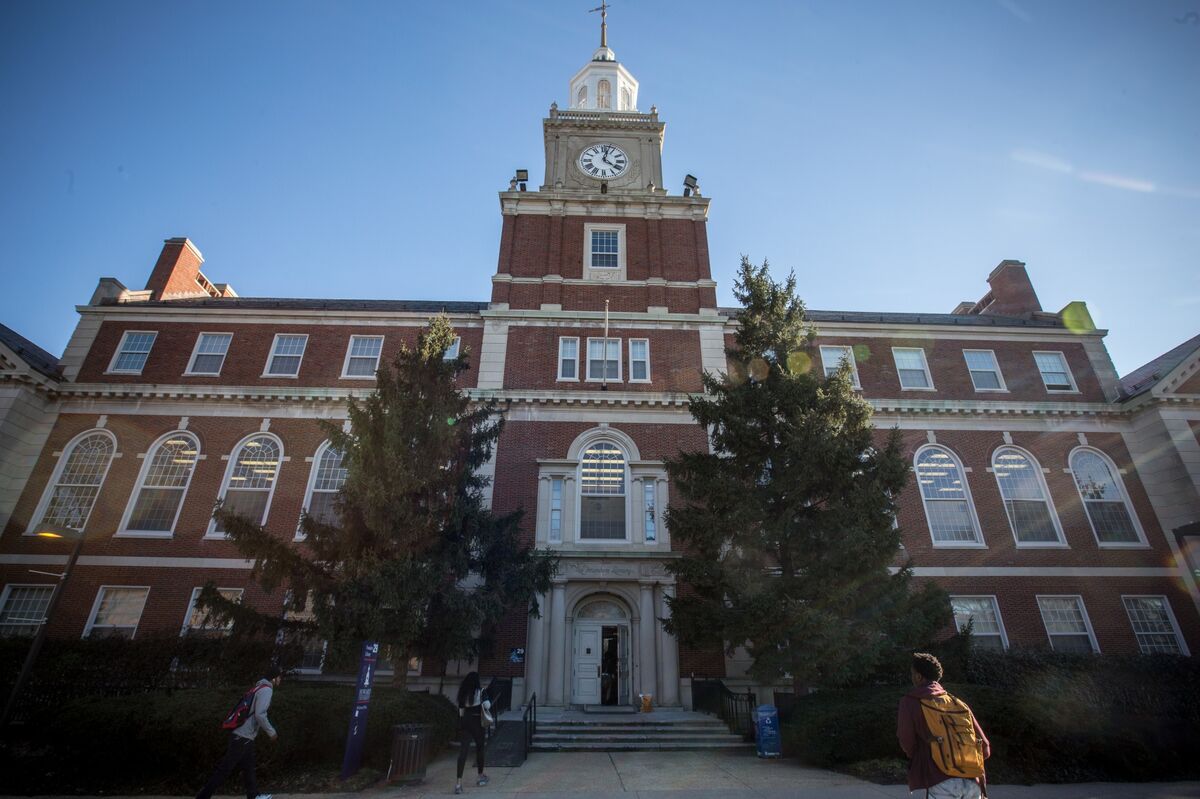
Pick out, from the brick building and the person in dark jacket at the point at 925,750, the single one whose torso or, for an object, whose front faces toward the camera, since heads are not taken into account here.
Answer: the brick building

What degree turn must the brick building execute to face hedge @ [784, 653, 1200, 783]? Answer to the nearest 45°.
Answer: approximately 45° to its left

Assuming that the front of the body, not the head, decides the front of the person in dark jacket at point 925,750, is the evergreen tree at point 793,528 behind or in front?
in front

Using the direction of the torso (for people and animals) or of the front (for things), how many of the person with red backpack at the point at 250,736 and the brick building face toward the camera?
1

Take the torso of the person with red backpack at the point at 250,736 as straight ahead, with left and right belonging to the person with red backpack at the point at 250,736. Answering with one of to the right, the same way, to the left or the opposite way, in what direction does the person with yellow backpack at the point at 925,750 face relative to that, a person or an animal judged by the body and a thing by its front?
to the left

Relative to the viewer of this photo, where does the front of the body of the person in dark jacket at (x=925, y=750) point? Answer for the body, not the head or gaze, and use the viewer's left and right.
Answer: facing away from the viewer and to the left of the viewer

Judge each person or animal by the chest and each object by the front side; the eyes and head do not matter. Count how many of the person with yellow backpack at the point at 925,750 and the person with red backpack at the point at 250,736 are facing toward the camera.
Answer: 0

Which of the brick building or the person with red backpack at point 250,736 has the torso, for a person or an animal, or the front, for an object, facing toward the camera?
the brick building

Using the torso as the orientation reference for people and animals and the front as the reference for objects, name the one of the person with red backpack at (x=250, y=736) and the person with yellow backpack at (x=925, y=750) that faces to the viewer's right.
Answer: the person with red backpack at (x=250, y=736)

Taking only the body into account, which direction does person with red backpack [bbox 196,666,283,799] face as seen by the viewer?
to the viewer's right

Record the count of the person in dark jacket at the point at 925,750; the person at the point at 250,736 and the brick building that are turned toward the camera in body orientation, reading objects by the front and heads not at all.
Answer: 1

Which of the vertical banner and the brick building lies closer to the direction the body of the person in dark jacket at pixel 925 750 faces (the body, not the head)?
the brick building

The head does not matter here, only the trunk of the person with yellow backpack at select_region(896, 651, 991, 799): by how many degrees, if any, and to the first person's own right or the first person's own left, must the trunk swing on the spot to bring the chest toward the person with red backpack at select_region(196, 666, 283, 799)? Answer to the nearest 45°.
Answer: approximately 45° to the first person's own left

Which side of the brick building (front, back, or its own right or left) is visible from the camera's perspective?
front

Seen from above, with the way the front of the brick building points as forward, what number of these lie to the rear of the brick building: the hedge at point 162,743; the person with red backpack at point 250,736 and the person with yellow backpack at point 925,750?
0

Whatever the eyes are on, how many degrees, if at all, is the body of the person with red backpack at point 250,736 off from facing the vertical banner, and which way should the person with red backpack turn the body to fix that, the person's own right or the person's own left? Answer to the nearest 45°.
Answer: approximately 45° to the person's own left

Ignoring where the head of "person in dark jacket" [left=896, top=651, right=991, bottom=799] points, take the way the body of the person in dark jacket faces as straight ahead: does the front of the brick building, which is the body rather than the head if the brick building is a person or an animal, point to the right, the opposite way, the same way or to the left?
the opposite way
